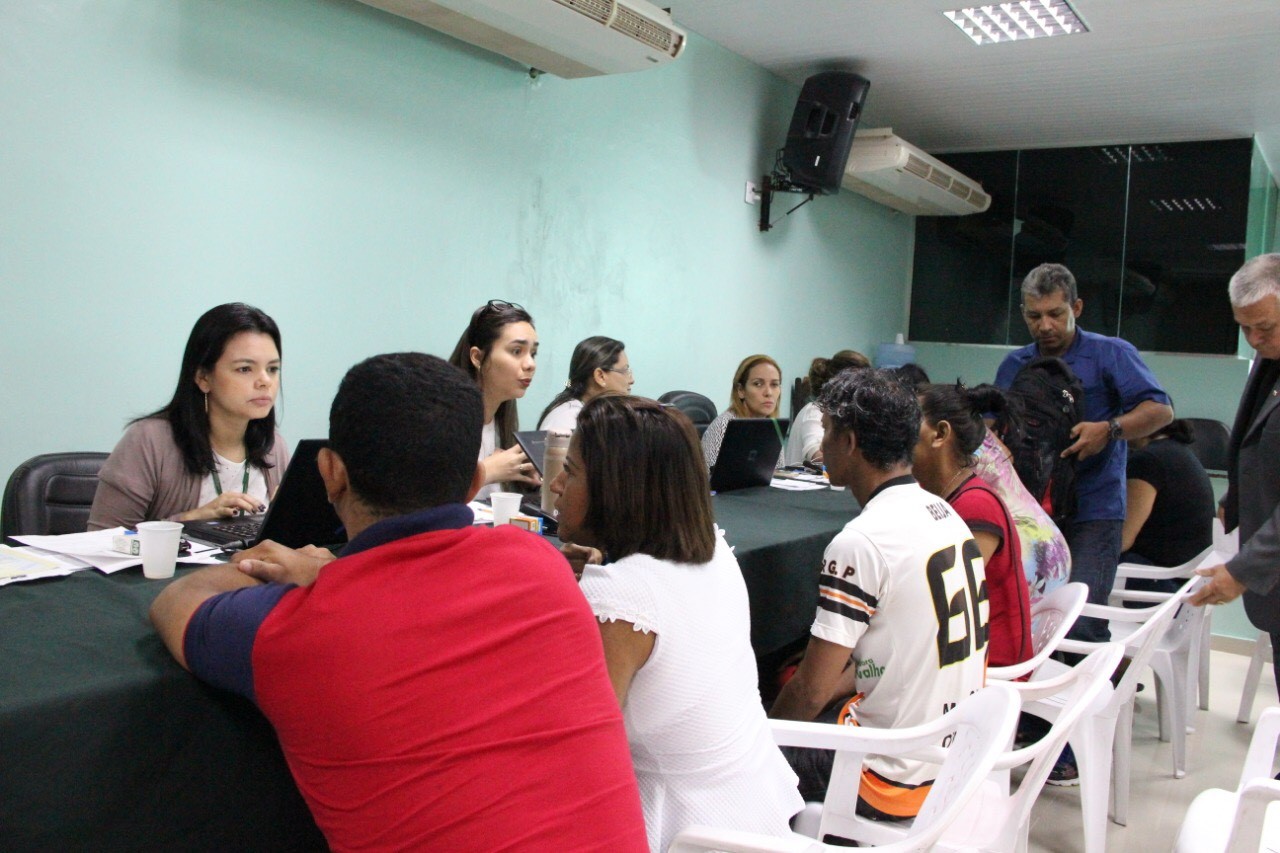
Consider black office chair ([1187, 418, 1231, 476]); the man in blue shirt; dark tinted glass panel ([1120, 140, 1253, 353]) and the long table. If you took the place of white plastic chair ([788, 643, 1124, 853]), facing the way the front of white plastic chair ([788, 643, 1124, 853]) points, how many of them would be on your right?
3

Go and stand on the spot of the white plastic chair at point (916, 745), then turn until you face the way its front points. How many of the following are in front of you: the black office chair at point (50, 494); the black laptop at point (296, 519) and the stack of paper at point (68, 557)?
3

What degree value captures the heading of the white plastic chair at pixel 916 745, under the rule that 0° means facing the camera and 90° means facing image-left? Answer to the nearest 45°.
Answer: approximately 90°

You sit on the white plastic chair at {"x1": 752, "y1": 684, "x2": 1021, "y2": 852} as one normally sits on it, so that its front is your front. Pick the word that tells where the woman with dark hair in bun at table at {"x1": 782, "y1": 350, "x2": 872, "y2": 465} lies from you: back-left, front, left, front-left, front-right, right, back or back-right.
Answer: right

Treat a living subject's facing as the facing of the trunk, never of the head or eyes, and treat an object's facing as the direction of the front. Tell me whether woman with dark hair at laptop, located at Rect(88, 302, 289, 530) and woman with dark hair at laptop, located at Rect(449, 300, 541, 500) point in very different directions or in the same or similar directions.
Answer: same or similar directions

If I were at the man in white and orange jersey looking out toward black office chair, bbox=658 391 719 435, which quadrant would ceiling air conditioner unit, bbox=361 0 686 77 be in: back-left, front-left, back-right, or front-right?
front-left

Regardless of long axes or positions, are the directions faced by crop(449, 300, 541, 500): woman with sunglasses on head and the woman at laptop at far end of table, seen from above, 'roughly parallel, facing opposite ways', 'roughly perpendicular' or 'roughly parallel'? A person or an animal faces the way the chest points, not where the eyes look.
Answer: roughly parallel

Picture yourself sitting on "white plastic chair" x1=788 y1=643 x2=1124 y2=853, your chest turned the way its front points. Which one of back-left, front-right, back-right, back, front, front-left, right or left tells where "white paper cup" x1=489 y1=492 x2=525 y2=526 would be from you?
front

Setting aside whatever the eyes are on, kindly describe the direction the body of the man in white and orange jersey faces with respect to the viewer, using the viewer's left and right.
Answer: facing away from the viewer and to the left of the viewer

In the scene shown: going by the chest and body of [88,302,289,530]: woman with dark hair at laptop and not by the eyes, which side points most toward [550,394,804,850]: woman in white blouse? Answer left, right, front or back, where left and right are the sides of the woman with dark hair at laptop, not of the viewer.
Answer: front

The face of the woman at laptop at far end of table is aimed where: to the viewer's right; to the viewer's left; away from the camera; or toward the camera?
toward the camera

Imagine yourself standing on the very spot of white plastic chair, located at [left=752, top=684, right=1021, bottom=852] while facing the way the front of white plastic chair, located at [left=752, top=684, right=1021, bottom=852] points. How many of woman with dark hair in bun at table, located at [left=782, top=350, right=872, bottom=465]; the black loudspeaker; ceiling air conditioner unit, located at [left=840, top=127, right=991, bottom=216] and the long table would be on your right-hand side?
3

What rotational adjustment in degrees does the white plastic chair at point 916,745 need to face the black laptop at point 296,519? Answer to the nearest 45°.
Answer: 0° — it already faces it

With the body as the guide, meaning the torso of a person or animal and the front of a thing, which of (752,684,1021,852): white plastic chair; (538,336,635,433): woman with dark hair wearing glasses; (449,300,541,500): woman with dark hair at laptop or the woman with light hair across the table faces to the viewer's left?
the white plastic chair

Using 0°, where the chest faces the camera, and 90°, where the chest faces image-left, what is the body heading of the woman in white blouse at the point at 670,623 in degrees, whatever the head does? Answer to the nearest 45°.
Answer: approximately 135°

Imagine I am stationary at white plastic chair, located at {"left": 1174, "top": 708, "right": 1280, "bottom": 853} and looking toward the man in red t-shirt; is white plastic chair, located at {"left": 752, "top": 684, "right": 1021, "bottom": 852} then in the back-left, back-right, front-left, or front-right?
front-right

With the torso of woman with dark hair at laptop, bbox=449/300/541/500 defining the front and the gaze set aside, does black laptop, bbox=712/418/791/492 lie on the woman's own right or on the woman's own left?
on the woman's own left

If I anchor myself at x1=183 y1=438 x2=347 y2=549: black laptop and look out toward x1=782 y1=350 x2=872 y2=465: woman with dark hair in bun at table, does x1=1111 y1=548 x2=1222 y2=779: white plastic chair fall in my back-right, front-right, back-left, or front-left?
front-right
